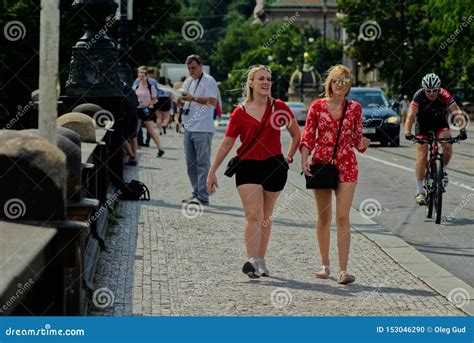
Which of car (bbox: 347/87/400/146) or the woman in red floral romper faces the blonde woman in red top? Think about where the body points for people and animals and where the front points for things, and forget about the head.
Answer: the car

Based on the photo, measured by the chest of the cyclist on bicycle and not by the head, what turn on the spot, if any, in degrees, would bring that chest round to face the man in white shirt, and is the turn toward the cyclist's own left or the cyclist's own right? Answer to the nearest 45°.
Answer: approximately 90° to the cyclist's own right

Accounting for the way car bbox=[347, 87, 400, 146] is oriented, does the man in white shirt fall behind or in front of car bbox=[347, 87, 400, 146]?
in front

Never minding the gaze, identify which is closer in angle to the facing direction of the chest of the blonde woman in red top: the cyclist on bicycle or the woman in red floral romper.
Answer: the woman in red floral romper

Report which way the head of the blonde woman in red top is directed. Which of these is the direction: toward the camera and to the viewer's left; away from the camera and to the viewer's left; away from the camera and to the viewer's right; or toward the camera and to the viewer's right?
toward the camera and to the viewer's right

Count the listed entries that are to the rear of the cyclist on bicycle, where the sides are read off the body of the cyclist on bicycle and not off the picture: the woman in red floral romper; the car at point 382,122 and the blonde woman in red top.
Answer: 1

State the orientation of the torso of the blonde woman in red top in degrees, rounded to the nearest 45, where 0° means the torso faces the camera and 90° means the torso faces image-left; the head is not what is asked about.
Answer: approximately 0°

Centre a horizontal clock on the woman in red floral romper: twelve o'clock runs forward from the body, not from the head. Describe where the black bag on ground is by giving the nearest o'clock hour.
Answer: The black bag on ground is roughly at 5 o'clock from the woman in red floral romper.

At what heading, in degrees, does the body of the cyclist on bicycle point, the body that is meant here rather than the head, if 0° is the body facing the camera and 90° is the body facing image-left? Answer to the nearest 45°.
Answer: approximately 0°

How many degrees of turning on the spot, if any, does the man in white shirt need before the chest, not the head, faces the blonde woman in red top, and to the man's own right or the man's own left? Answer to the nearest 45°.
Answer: approximately 45° to the man's own left

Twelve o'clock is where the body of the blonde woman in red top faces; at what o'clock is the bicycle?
The bicycle is roughly at 7 o'clock from the blonde woman in red top.

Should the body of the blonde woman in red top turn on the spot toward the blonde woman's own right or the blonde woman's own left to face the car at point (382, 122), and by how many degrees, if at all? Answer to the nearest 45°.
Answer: approximately 180°
